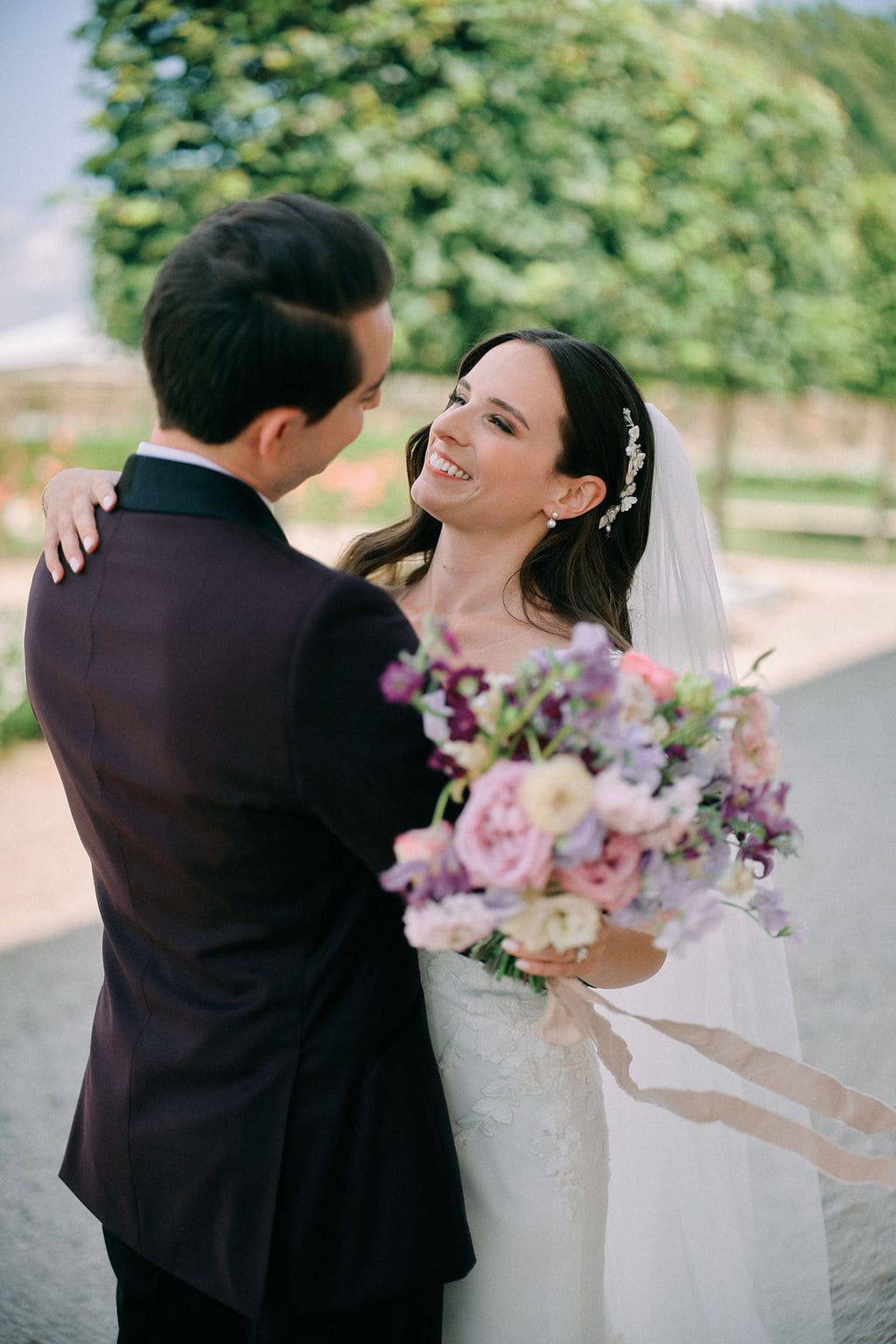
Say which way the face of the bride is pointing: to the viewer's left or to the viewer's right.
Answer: to the viewer's left

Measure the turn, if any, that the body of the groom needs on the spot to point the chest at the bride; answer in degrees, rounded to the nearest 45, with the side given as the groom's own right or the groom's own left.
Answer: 0° — they already face them

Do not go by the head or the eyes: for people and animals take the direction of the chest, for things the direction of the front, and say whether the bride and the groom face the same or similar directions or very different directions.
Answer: very different directions

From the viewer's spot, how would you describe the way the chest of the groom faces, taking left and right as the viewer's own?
facing away from the viewer and to the right of the viewer

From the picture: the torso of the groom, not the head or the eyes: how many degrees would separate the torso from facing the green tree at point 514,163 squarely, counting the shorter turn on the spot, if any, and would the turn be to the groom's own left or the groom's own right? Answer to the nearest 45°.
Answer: approximately 45° to the groom's own left

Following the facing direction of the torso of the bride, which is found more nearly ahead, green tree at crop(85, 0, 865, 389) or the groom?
the groom

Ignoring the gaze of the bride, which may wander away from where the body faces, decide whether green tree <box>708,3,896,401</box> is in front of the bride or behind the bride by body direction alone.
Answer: behind

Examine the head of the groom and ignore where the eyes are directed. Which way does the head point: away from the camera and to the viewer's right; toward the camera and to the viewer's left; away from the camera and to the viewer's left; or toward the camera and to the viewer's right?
away from the camera and to the viewer's right

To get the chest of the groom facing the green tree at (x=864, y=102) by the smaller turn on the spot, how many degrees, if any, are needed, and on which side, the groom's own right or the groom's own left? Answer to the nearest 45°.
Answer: approximately 45° to the groom's own left
